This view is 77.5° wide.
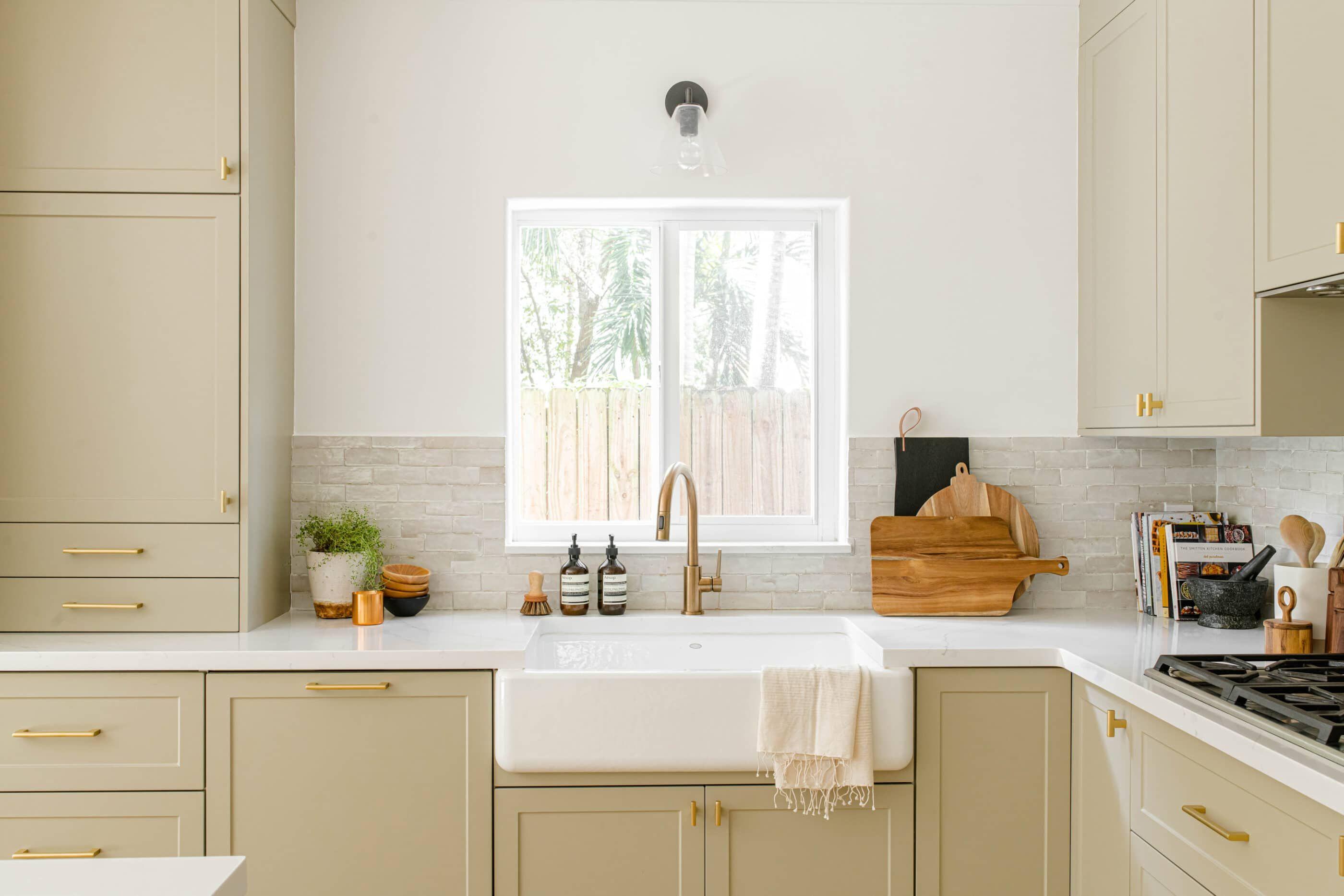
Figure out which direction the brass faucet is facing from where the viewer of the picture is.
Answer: facing the viewer and to the left of the viewer

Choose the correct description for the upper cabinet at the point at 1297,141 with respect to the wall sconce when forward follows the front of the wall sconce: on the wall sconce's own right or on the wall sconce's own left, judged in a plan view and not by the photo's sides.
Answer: on the wall sconce's own left

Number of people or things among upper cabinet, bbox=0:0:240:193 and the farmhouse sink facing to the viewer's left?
0

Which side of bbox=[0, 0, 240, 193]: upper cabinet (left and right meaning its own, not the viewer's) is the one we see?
front

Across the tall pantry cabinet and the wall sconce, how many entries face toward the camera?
2

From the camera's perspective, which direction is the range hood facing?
to the viewer's left

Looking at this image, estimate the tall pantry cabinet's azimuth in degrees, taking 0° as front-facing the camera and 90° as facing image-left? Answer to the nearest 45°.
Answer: approximately 0°

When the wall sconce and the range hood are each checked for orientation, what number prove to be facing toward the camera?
1

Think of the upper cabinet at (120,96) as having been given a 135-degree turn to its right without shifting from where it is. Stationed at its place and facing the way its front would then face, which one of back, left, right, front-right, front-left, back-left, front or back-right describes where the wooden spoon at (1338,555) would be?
back

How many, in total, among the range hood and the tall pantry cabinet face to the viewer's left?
1

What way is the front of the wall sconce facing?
toward the camera

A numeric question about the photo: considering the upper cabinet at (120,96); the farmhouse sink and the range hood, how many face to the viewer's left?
1
